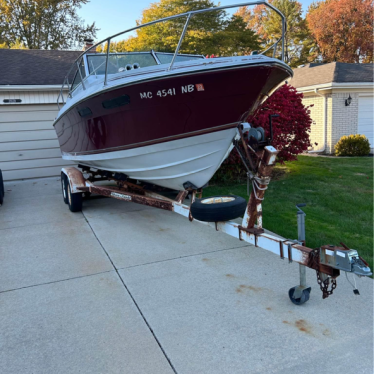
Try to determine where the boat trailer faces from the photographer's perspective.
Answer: facing the viewer and to the right of the viewer

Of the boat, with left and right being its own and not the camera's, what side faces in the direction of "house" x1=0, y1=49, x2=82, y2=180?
back

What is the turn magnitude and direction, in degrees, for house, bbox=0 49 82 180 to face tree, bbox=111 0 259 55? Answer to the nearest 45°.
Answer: approximately 135° to its left

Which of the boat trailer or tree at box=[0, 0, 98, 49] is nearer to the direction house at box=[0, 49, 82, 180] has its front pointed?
the boat trailer

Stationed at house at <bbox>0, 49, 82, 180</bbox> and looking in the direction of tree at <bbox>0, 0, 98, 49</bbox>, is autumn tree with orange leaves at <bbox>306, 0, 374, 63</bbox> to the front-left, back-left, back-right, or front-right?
front-right

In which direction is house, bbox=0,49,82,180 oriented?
toward the camera

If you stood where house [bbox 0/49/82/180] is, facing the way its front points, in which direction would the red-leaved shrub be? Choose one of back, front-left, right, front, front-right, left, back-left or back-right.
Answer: front-left

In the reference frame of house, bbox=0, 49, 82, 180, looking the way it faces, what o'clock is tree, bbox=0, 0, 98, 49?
The tree is roughly at 6 o'clock from the house.

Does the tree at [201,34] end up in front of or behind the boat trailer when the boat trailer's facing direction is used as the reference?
behind

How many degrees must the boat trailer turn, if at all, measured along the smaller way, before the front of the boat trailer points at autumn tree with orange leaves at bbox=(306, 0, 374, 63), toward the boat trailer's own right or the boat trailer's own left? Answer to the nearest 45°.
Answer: approximately 135° to the boat trailer's own left

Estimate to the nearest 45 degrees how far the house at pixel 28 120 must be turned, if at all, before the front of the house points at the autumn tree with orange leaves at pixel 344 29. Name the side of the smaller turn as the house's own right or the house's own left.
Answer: approximately 135° to the house's own left

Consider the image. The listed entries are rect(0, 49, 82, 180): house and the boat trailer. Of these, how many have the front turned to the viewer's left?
0

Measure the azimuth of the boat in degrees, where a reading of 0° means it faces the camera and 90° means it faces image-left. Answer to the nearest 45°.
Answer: approximately 315°
